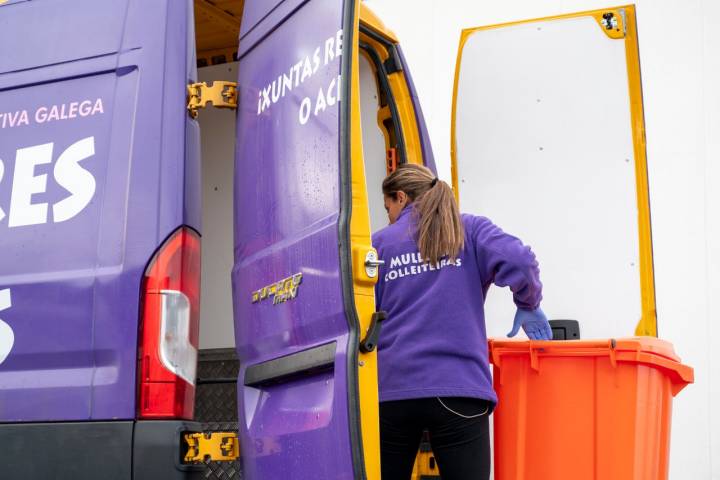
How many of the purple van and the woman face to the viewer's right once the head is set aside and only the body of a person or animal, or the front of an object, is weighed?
0

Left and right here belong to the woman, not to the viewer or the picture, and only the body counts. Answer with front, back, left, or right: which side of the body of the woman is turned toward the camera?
back

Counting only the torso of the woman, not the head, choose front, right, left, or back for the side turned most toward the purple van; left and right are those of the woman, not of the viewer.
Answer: left

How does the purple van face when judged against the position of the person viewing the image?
facing away from the viewer and to the left of the viewer

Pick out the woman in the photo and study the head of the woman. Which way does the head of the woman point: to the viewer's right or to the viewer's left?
to the viewer's left

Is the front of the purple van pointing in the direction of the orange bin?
no
